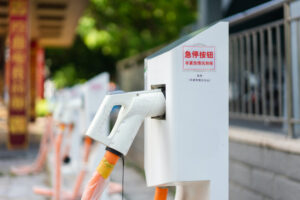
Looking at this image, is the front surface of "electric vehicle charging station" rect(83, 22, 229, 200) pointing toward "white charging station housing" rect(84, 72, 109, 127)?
no

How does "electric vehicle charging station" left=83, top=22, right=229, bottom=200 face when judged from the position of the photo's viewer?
facing to the left of the viewer

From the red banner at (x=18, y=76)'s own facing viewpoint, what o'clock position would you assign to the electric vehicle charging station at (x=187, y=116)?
The electric vehicle charging station is roughly at 12 o'clock from the red banner.

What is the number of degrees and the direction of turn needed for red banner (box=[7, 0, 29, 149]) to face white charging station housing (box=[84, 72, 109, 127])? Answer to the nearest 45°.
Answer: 0° — it already faces it

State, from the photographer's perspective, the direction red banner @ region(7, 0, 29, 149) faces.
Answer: facing the viewer

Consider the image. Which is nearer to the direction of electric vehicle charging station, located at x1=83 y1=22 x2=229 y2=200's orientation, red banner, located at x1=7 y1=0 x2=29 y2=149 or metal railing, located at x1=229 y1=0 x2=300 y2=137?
the red banner

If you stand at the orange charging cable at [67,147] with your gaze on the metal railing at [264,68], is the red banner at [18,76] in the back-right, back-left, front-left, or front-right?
back-left

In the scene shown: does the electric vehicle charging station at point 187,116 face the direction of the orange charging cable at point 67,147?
no

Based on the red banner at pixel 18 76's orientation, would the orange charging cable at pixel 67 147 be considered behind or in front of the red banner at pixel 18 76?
in front

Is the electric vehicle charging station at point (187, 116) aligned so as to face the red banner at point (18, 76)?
no
